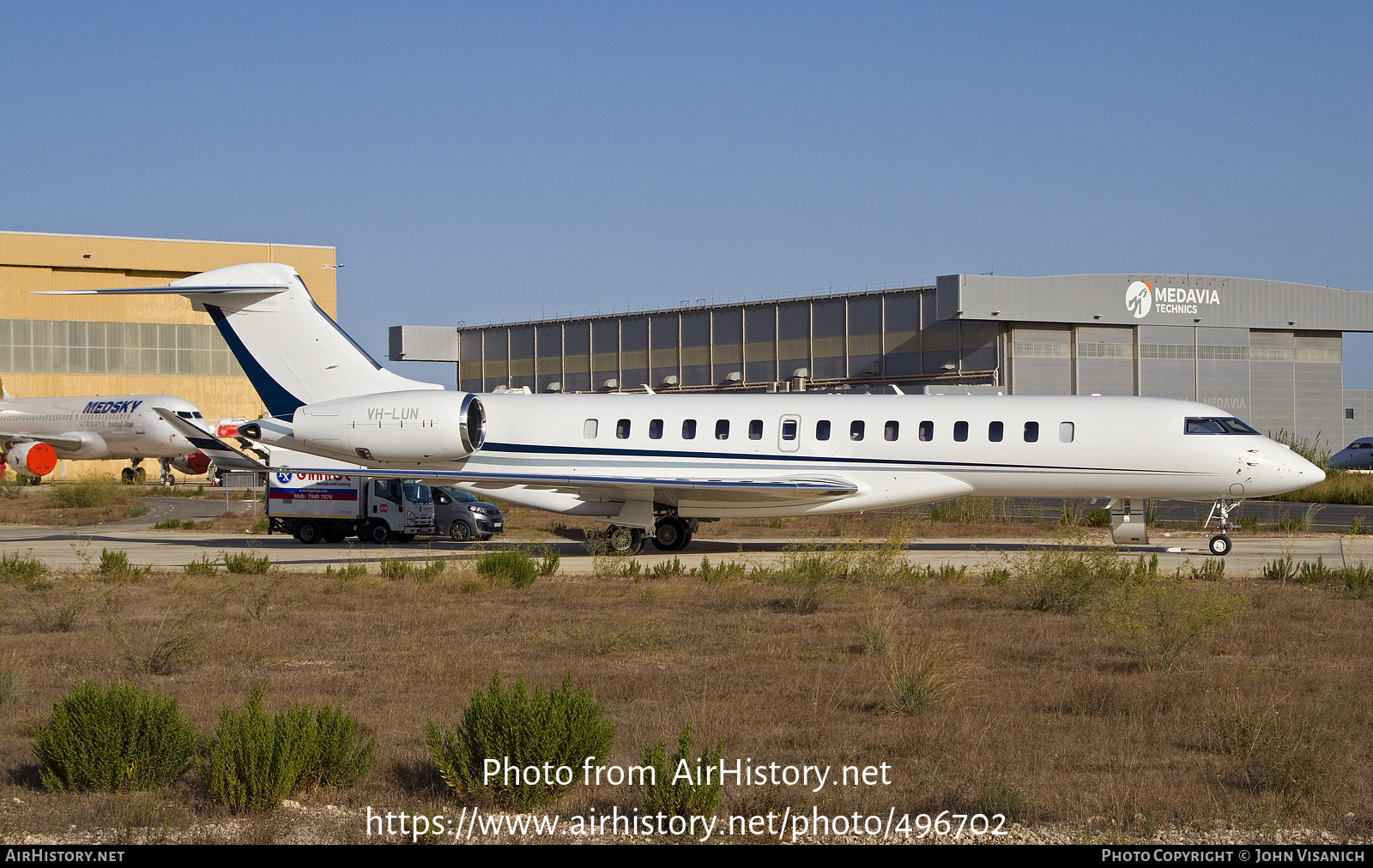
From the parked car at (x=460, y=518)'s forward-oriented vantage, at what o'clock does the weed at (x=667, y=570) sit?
The weed is roughly at 1 o'clock from the parked car.

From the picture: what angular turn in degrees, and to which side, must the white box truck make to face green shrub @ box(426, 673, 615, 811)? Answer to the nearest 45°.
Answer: approximately 45° to its right

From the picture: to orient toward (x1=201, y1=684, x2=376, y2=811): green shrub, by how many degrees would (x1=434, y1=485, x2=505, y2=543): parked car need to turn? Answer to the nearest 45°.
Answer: approximately 45° to its right

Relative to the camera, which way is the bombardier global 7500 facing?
to the viewer's right

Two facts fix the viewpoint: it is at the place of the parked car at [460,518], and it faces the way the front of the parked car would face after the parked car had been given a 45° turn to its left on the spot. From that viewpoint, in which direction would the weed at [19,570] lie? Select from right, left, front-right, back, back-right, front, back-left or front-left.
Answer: back-right

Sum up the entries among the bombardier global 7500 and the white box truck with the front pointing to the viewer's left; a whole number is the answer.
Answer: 0

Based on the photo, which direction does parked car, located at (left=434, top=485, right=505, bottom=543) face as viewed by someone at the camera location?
facing the viewer and to the right of the viewer

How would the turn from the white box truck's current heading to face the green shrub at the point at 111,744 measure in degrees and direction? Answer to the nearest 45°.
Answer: approximately 45° to its right

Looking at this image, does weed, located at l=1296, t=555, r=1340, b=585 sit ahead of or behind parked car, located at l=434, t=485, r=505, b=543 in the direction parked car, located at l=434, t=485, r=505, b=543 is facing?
ahead

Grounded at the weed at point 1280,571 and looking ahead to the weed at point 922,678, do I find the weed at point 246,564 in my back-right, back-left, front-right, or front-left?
front-right

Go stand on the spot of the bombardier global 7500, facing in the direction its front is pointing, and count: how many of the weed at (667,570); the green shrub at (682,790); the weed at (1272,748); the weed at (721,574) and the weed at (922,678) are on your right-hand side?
5

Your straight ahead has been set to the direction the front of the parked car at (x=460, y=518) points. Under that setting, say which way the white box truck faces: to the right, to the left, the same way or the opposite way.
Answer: the same way

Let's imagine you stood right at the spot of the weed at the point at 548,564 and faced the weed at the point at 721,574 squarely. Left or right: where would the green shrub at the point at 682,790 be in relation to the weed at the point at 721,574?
right

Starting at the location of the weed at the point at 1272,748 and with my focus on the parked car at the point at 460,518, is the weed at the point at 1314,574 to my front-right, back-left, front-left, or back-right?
front-right

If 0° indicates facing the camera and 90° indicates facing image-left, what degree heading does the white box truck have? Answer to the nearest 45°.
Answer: approximately 315°

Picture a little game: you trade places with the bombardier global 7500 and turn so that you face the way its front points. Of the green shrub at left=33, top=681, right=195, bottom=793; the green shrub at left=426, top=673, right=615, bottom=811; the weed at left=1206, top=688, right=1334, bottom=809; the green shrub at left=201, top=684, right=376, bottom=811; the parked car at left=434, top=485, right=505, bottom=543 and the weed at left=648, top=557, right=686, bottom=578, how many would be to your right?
5

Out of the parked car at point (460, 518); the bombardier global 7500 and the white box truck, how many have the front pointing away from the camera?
0
